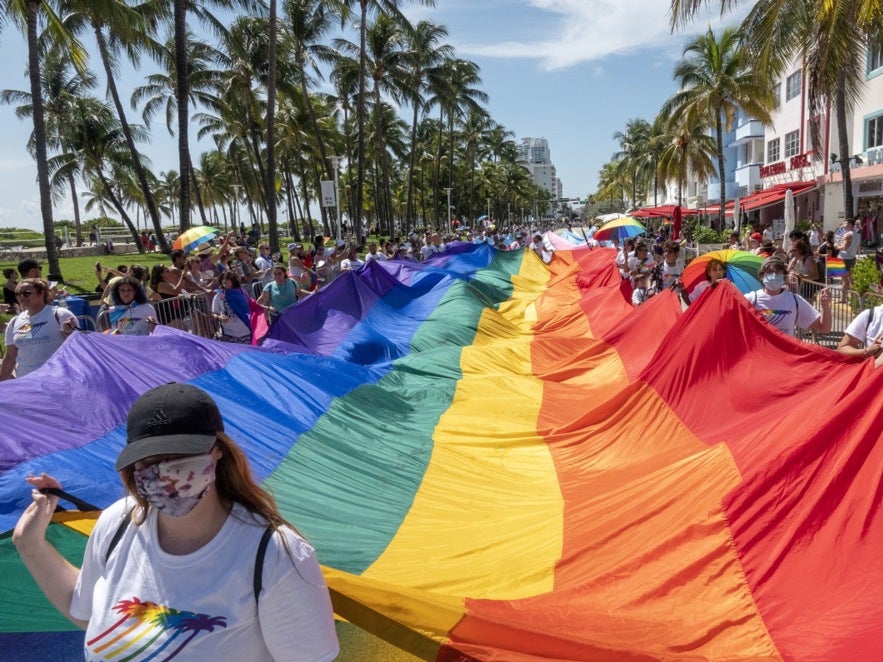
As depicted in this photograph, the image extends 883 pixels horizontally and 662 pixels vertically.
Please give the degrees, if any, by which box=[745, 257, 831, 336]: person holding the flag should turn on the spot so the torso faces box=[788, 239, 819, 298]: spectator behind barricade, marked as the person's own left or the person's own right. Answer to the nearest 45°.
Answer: approximately 180°

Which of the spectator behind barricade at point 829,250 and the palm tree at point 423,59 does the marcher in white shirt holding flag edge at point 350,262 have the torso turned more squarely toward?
the spectator behind barricade

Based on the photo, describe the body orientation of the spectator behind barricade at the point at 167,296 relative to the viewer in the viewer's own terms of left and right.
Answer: facing to the right of the viewer

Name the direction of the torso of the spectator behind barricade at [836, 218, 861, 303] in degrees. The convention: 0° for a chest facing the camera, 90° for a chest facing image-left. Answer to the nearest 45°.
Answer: approximately 90°

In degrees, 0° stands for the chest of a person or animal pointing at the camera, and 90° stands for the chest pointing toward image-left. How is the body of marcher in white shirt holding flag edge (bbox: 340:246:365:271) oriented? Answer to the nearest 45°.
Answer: approximately 315°

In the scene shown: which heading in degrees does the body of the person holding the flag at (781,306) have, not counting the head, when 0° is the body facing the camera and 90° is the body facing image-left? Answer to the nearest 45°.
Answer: approximately 0°
